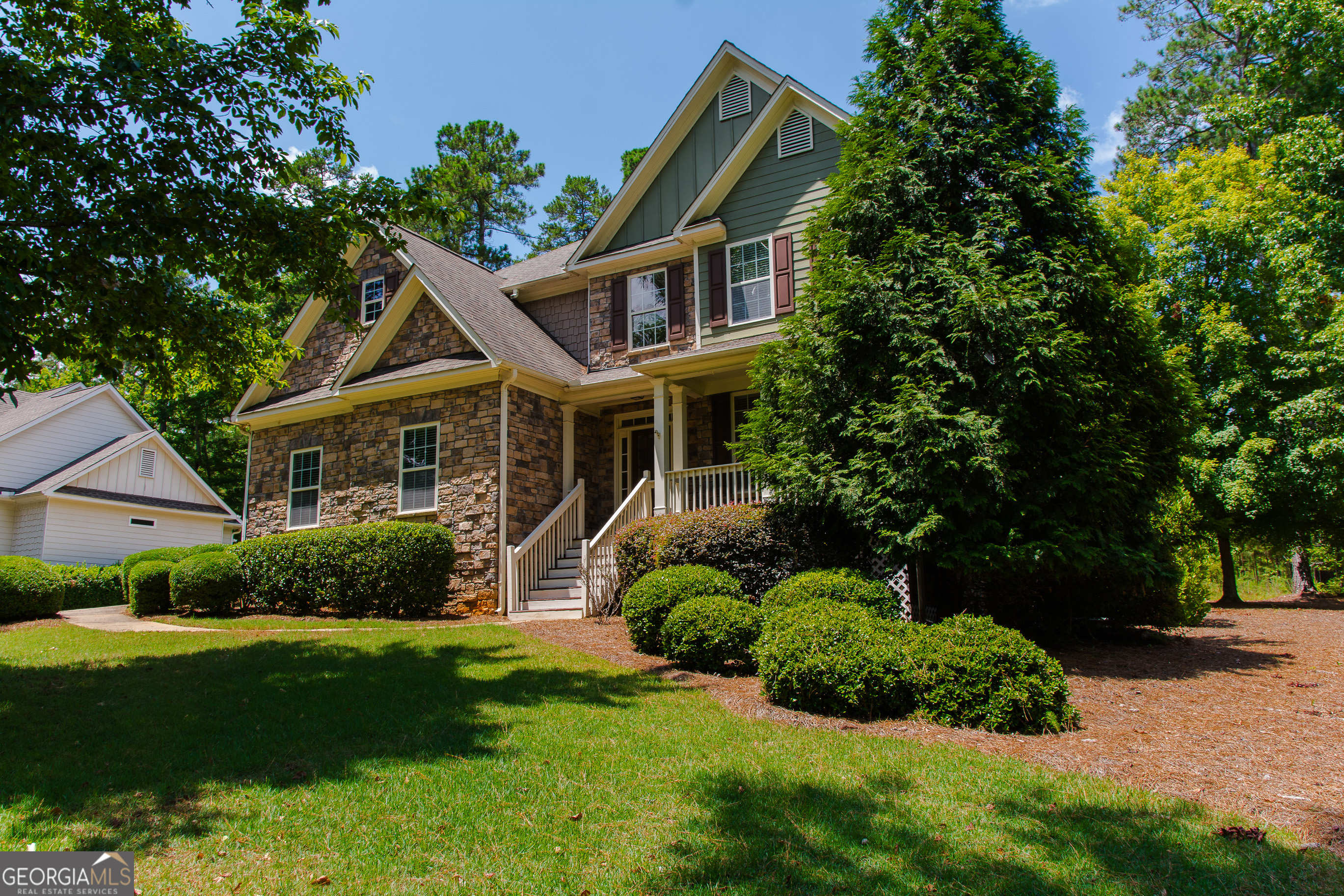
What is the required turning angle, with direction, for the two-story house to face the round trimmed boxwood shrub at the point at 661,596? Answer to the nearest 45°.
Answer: approximately 45° to its left

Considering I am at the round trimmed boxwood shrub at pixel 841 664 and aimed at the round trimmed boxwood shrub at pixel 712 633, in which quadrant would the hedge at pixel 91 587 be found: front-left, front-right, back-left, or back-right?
front-left

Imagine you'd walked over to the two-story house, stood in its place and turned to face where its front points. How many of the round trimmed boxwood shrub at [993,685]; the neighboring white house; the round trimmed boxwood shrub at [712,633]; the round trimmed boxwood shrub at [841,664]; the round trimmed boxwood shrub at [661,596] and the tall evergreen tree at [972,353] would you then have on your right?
1

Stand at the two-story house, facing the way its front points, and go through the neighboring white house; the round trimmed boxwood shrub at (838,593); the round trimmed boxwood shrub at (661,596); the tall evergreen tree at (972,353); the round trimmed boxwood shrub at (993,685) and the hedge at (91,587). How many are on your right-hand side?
2

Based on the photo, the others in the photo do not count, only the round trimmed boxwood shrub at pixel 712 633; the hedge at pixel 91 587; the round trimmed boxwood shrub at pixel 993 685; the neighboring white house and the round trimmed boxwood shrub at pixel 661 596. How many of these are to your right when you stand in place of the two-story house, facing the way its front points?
2

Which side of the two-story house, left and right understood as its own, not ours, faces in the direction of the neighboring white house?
right

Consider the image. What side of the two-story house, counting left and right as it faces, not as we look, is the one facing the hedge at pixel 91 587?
right

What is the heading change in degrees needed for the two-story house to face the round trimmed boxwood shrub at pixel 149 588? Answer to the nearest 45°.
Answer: approximately 45° to its right

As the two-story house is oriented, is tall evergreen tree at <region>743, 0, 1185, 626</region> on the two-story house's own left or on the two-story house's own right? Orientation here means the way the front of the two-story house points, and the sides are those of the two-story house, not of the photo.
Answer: on the two-story house's own left

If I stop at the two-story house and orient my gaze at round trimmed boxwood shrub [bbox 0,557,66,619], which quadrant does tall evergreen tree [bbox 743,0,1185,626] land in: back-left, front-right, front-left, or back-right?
back-left

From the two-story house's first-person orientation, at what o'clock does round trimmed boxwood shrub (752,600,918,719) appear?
The round trimmed boxwood shrub is roughly at 10 o'clock from the two-story house.

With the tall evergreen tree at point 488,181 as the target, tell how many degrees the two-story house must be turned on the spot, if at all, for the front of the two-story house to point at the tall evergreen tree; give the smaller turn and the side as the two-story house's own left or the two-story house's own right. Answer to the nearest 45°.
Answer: approximately 135° to the two-story house's own right

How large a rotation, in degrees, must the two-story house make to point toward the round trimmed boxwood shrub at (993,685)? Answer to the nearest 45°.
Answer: approximately 45° to its left

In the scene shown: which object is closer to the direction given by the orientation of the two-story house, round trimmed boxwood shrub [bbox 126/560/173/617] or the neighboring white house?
the round trimmed boxwood shrub
